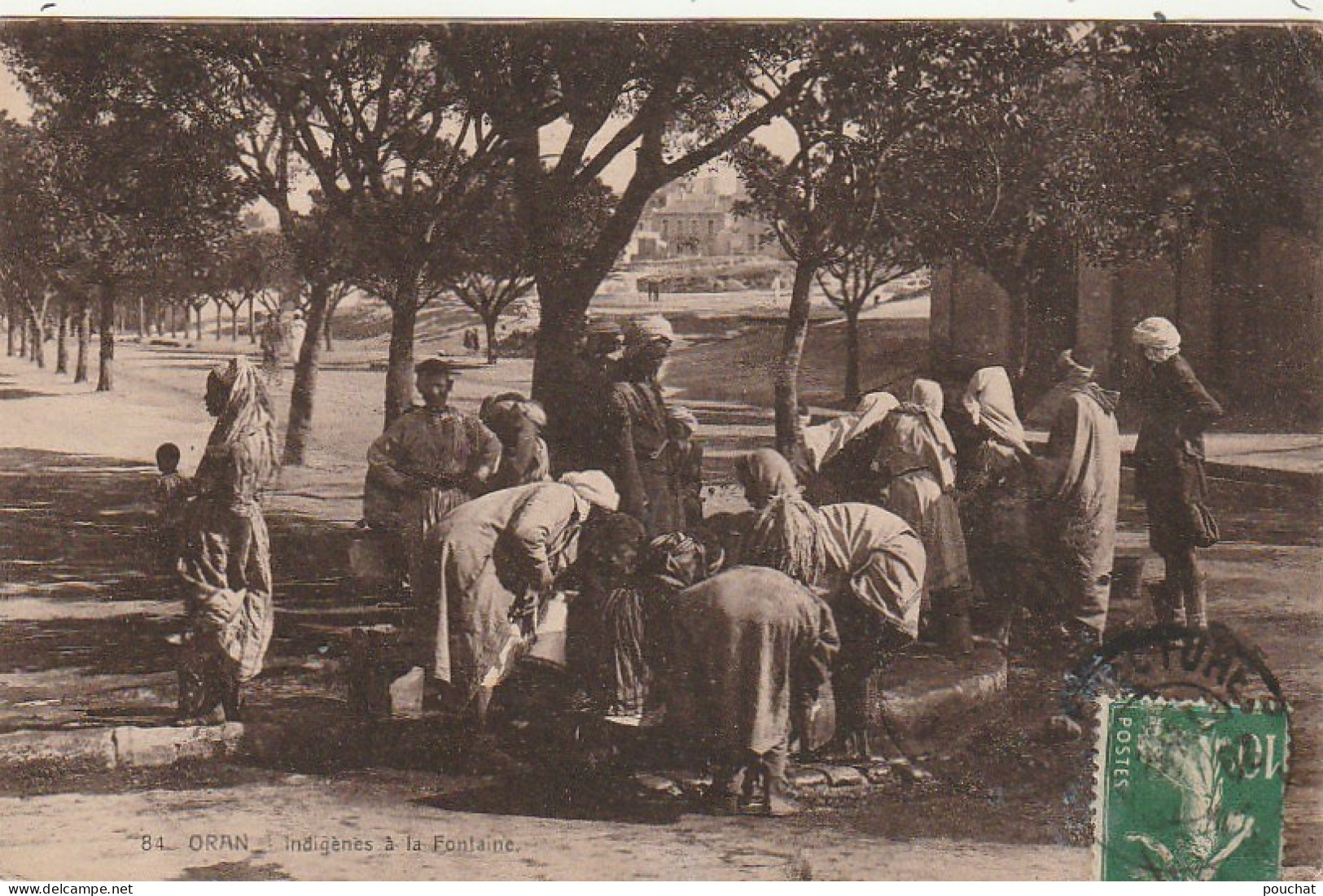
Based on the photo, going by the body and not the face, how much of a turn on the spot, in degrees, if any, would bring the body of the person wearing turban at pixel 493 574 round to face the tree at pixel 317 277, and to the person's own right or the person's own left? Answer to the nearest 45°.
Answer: approximately 135° to the person's own left

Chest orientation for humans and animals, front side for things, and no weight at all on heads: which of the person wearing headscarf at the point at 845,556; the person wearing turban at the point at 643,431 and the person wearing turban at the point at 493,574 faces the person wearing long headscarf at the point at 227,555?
the person wearing headscarf at the point at 845,556

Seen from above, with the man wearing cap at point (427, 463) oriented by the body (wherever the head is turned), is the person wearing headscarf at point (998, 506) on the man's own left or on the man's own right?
on the man's own left

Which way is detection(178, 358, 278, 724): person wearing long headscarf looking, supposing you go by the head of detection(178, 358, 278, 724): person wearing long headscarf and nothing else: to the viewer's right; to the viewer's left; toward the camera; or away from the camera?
to the viewer's left

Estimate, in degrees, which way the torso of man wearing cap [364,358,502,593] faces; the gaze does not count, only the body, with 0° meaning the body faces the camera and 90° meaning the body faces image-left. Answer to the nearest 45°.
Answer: approximately 0°

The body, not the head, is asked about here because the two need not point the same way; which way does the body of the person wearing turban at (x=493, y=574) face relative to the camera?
to the viewer's right

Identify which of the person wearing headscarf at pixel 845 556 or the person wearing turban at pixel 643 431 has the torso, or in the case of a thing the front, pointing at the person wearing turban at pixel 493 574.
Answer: the person wearing headscarf at pixel 845 556

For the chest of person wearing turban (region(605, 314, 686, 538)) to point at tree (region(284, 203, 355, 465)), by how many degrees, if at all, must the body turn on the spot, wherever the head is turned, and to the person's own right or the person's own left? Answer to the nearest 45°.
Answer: approximately 135° to the person's own right

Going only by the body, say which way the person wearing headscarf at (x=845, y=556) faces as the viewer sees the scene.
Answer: to the viewer's left

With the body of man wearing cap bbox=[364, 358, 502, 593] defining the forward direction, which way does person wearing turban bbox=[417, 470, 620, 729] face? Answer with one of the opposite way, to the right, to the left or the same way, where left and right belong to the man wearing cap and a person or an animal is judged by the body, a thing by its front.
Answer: to the left
